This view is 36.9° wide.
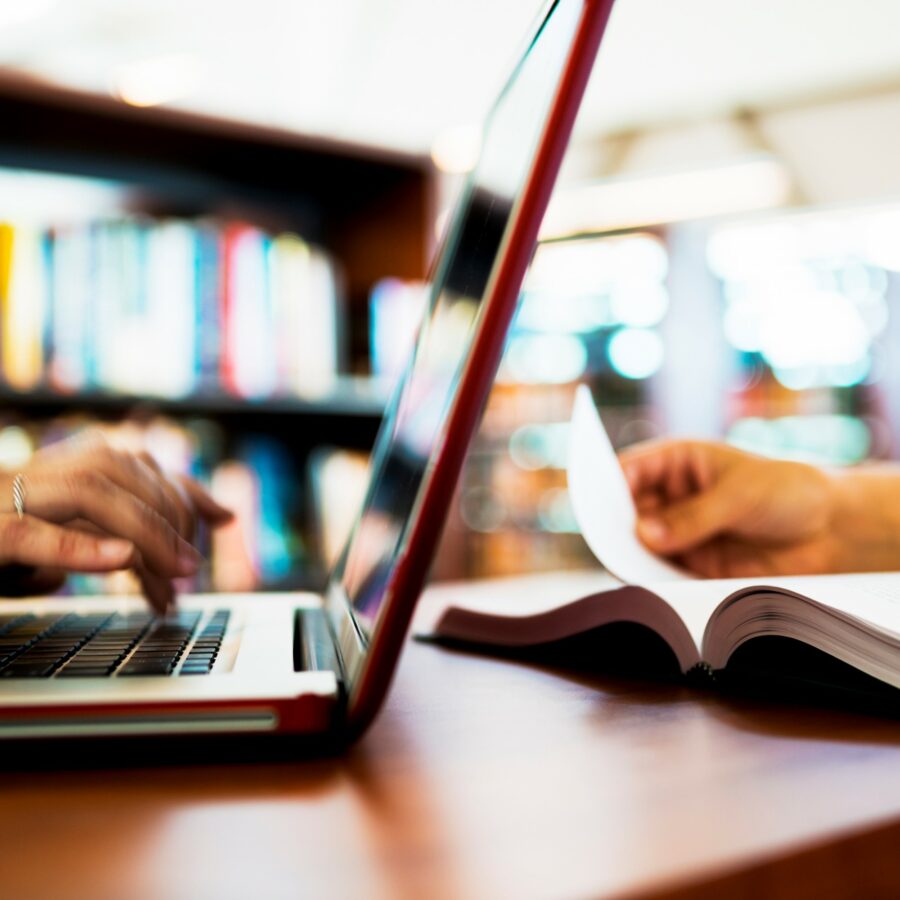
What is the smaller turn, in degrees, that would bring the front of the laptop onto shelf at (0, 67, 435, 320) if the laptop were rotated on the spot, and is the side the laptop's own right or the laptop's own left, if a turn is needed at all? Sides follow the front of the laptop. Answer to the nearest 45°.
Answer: approximately 90° to the laptop's own right

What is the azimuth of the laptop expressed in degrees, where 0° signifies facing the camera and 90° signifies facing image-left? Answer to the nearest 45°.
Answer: approximately 90°

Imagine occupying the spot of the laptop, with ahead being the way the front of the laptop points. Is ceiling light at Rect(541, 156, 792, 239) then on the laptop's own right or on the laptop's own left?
on the laptop's own right

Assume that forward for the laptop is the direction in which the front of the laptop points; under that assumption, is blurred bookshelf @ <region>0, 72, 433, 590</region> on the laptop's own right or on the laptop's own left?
on the laptop's own right

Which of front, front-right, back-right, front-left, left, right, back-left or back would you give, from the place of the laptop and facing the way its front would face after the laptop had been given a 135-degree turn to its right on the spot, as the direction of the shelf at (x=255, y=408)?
front-left

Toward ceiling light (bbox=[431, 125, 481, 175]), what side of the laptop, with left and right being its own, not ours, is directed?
right
